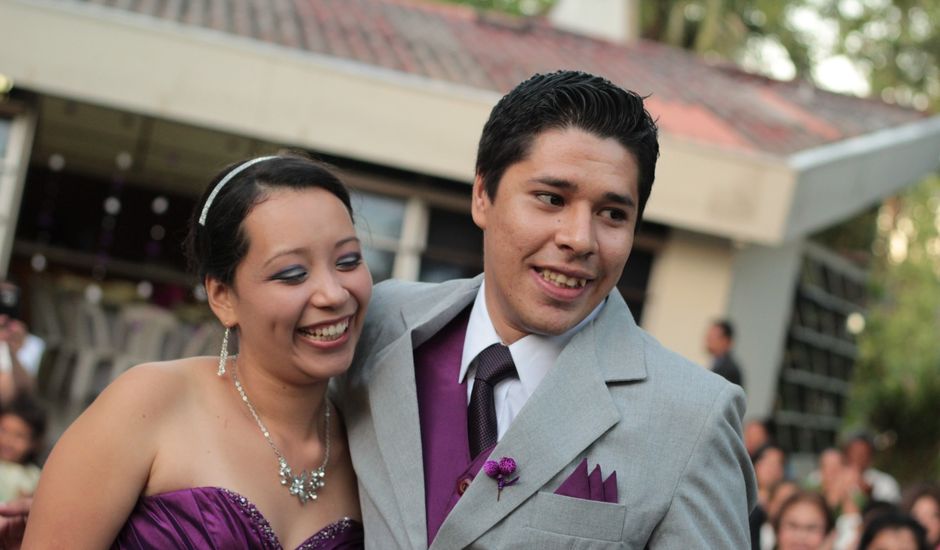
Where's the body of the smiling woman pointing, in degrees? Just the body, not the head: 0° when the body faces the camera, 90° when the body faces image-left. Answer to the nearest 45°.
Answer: approximately 315°

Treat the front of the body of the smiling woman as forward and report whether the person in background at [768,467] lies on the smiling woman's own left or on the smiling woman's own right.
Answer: on the smiling woman's own left

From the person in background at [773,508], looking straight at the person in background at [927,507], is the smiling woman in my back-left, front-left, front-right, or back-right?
back-right

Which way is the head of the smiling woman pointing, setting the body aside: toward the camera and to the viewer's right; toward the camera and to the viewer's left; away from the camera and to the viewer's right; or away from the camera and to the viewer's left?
toward the camera and to the viewer's right

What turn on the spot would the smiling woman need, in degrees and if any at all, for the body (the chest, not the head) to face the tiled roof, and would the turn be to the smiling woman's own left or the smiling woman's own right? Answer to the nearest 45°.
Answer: approximately 135° to the smiling woman's own left

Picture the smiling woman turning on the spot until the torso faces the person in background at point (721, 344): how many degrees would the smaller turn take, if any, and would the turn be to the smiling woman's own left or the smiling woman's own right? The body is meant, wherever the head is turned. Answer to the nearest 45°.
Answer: approximately 90° to the smiling woman's own left

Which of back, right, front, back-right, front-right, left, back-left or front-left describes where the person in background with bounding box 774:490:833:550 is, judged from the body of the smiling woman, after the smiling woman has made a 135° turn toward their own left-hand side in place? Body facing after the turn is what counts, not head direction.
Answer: front-right
